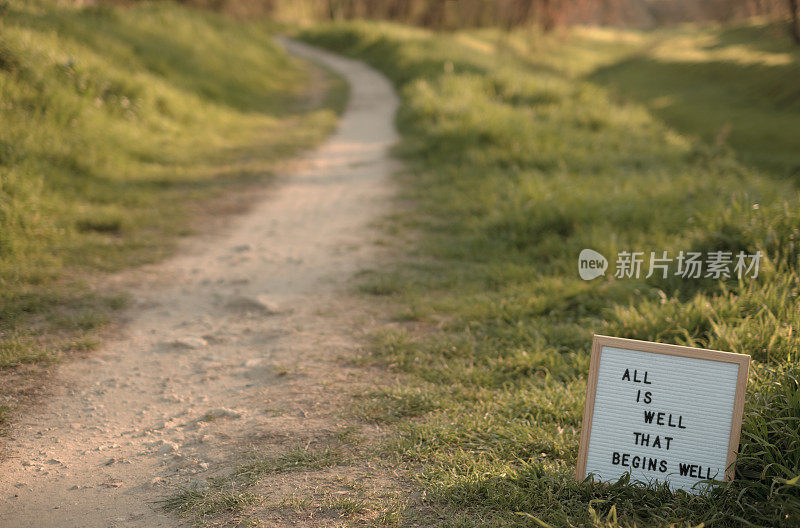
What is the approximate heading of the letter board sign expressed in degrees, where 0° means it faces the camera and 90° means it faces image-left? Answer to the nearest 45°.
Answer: approximately 0°
